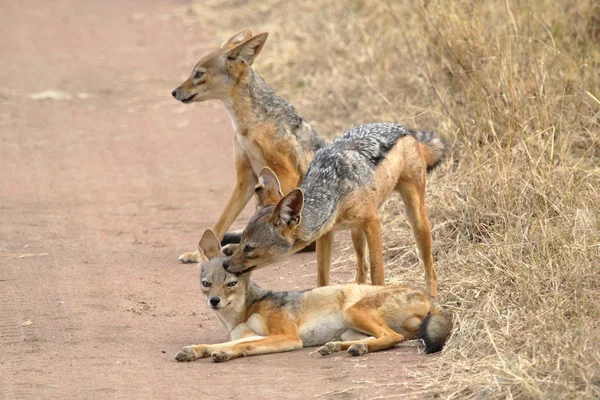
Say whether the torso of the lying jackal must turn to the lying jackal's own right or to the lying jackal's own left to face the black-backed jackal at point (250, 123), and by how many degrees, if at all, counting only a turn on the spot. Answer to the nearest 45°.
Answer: approximately 90° to the lying jackal's own right

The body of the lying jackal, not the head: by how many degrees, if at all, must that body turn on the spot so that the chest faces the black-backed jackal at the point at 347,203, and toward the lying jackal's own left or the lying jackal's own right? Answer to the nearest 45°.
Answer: approximately 90° to the lying jackal's own right

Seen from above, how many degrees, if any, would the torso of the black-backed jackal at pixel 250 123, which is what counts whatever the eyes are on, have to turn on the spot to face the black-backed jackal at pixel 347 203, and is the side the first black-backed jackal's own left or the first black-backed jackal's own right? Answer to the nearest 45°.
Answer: approximately 90° to the first black-backed jackal's own left

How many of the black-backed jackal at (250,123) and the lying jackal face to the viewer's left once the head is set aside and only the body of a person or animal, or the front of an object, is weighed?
2

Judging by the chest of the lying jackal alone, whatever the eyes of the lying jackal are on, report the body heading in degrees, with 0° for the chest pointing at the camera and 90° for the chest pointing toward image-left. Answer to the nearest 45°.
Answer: approximately 90°

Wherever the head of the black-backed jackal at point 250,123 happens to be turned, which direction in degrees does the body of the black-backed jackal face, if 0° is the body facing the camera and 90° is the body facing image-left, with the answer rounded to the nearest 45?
approximately 90°
